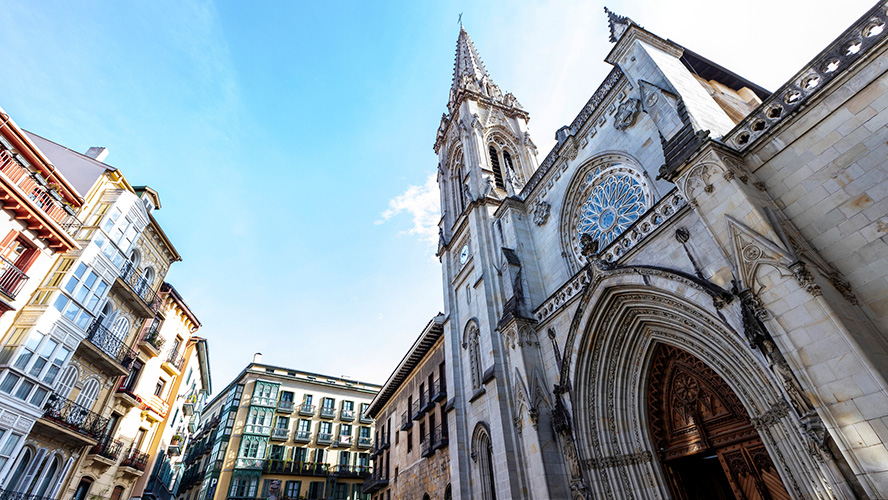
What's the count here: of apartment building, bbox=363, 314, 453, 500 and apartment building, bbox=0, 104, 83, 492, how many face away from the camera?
0

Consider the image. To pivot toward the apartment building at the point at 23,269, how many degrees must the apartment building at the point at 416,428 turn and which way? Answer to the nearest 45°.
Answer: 0° — it already faces it

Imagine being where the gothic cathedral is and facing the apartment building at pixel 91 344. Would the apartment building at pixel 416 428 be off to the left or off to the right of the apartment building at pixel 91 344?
right

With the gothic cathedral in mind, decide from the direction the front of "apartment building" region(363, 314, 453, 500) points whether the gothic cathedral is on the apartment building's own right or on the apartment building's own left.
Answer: on the apartment building's own left

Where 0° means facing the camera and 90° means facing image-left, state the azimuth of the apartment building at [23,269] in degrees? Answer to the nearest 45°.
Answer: approximately 315°

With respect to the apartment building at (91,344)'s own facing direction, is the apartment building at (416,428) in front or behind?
in front

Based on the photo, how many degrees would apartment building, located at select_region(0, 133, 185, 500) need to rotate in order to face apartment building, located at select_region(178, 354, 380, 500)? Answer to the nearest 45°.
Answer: approximately 90° to its left

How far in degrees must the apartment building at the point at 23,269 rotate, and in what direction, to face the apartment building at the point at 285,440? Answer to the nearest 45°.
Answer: approximately 90° to its left

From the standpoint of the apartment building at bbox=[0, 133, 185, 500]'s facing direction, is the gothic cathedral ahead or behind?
ahead

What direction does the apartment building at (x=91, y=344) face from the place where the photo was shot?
facing the viewer and to the right of the viewer

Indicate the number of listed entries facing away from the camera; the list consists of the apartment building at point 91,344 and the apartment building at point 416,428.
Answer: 0

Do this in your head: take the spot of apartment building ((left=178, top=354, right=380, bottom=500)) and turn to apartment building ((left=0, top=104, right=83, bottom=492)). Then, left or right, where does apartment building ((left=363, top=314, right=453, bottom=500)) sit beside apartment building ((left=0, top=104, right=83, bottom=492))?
left

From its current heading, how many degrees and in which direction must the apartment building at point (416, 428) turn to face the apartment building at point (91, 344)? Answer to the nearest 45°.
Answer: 0° — it already faces it

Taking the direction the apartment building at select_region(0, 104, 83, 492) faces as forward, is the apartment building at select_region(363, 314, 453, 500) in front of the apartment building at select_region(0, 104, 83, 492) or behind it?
in front
